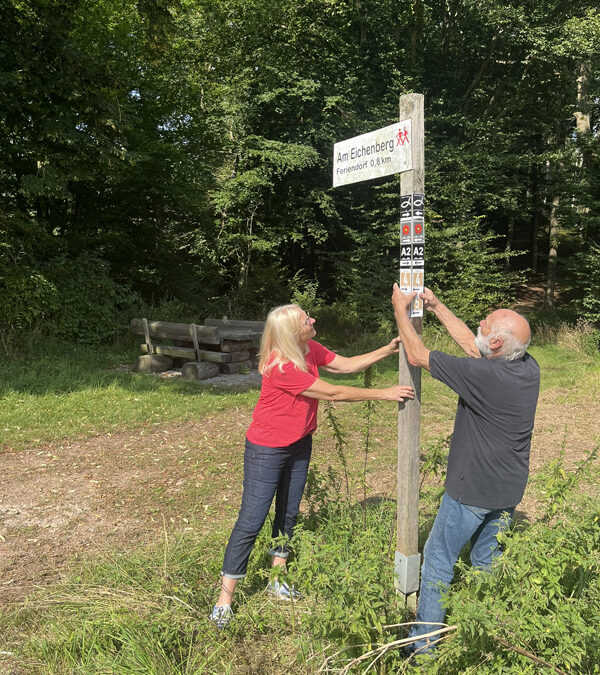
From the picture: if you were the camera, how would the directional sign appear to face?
facing the viewer and to the left of the viewer

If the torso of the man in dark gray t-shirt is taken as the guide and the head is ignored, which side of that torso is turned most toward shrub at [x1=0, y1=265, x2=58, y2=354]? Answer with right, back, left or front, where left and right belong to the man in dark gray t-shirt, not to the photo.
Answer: front

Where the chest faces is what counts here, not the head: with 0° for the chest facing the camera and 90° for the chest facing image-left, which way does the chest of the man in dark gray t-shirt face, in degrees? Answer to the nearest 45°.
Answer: approximately 135°

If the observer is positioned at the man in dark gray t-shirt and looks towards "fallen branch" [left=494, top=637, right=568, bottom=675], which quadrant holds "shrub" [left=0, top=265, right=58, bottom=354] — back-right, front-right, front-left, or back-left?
back-right

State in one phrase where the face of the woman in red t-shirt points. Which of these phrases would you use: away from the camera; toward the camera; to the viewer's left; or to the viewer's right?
to the viewer's right

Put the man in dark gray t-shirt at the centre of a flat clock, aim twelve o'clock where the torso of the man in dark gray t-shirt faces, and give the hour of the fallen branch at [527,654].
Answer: The fallen branch is roughly at 7 o'clock from the man in dark gray t-shirt.
